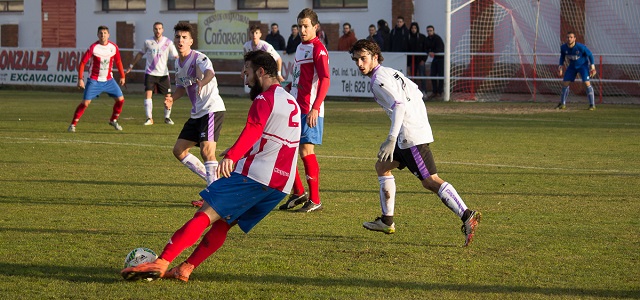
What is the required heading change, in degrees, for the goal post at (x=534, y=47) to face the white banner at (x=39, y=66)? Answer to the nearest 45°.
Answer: approximately 90° to its right

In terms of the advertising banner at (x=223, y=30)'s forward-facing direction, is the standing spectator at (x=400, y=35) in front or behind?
in front

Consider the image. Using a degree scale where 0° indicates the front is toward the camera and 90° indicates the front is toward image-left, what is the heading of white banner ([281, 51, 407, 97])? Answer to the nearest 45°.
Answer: approximately 0°

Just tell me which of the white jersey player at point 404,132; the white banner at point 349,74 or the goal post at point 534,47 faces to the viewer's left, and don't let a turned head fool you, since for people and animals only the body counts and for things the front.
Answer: the white jersey player

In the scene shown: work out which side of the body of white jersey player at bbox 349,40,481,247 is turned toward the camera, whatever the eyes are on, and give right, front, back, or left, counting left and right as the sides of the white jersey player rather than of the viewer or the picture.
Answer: left

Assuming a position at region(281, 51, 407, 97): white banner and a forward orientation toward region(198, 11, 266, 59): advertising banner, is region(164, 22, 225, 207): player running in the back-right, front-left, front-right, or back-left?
back-left

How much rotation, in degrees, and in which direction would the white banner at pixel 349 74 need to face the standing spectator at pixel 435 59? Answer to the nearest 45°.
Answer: approximately 90° to its left

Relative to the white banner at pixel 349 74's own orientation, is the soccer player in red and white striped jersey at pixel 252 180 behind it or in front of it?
in front

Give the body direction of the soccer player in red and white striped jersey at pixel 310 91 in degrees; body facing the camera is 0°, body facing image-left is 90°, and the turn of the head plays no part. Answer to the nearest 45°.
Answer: approximately 45°

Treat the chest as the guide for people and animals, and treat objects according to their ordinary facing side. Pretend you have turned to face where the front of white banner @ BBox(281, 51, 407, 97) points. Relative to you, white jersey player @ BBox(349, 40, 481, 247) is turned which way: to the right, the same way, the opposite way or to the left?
to the right

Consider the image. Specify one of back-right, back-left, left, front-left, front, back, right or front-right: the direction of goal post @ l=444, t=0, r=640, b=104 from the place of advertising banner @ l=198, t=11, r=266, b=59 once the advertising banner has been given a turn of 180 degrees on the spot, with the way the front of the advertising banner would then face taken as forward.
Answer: back-right
